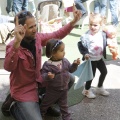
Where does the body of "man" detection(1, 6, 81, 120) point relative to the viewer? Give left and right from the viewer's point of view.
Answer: facing the viewer and to the right of the viewer

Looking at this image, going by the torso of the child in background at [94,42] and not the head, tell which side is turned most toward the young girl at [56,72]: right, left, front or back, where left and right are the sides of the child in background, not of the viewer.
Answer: right

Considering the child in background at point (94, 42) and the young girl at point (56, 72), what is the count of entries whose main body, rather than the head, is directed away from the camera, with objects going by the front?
0

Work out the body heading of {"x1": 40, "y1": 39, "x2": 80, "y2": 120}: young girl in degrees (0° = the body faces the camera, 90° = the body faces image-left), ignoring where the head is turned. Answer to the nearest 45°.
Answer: approximately 315°

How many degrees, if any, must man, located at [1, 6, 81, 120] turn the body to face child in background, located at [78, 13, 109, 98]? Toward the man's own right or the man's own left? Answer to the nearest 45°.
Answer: approximately 90° to the man's own left

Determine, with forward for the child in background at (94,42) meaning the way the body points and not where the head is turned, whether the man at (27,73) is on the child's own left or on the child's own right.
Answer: on the child's own right

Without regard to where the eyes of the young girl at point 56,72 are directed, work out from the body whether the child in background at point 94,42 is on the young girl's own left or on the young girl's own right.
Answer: on the young girl's own left
